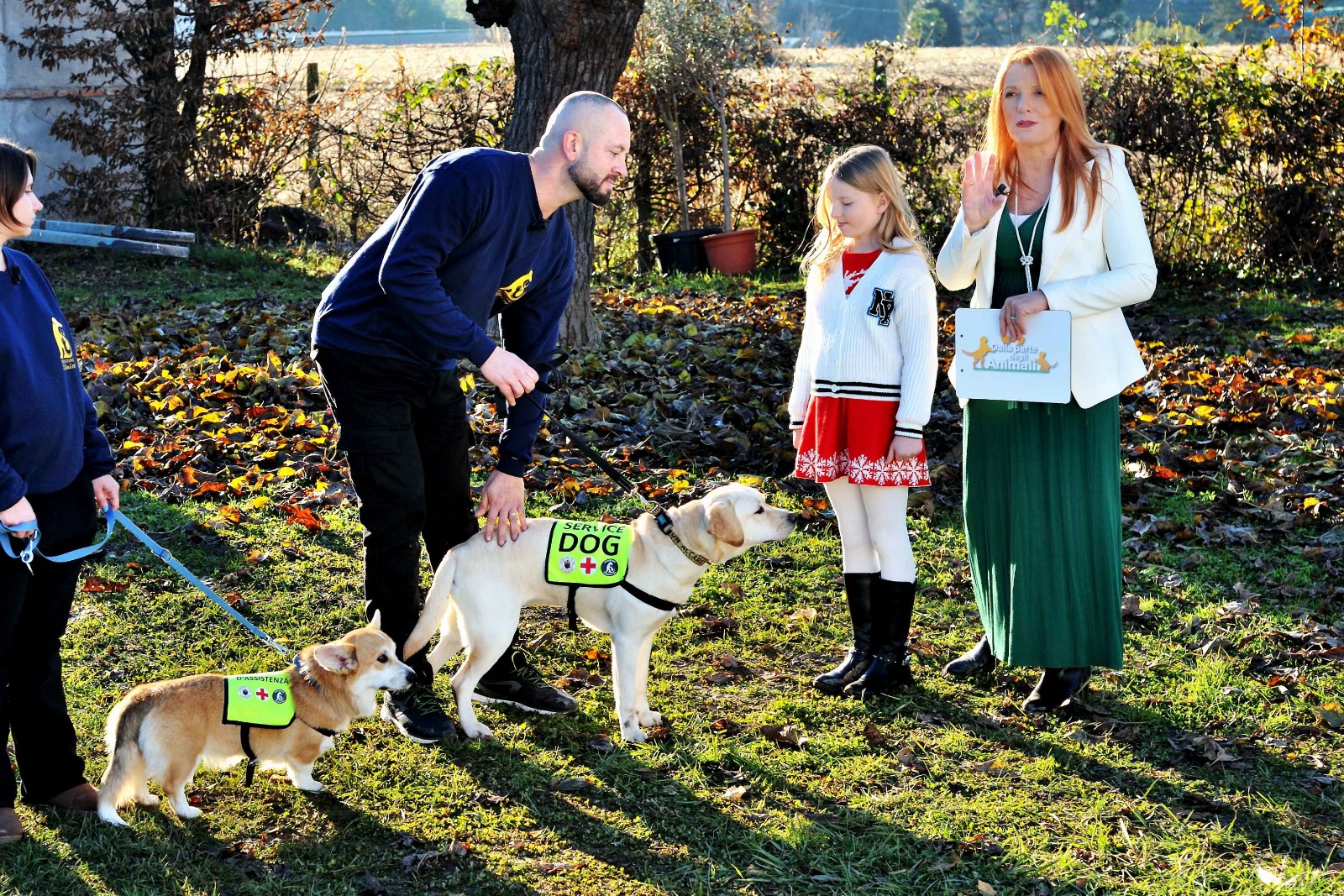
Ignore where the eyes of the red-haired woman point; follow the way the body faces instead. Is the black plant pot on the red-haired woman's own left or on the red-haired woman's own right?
on the red-haired woman's own right

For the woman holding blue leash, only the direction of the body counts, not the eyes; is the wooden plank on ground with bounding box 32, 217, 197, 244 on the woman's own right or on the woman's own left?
on the woman's own left

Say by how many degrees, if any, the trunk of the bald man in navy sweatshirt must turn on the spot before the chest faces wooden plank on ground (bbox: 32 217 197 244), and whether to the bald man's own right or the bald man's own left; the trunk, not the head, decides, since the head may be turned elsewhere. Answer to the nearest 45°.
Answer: approximately 135° to the bald man's own left

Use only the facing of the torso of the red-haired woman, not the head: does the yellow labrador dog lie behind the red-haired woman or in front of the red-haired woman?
in front

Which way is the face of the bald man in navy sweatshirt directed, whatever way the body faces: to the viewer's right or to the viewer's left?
to the viewer's right

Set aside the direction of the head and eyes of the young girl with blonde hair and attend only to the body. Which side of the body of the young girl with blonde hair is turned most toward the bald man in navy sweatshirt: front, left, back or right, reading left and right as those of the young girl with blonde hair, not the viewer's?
front

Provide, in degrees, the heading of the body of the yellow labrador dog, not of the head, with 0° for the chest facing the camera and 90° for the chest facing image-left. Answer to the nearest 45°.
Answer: approximately 270°

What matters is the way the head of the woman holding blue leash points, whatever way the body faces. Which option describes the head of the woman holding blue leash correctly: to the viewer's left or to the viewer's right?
to the viewer's right

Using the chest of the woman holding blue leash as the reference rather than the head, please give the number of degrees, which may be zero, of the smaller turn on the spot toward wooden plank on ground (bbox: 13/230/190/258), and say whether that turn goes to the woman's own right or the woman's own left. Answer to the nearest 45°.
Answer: approximately 135° to the woman's own left

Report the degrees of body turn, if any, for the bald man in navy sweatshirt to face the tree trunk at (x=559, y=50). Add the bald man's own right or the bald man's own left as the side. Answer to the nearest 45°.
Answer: approximately 135° to the bald man's own left

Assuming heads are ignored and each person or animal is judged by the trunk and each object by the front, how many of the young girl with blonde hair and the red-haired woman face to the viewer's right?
0

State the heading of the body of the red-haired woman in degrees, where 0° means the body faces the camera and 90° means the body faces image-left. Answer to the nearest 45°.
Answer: approximately 45°

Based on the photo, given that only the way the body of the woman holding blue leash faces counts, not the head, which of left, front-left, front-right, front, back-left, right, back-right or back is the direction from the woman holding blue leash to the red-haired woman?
front-left
